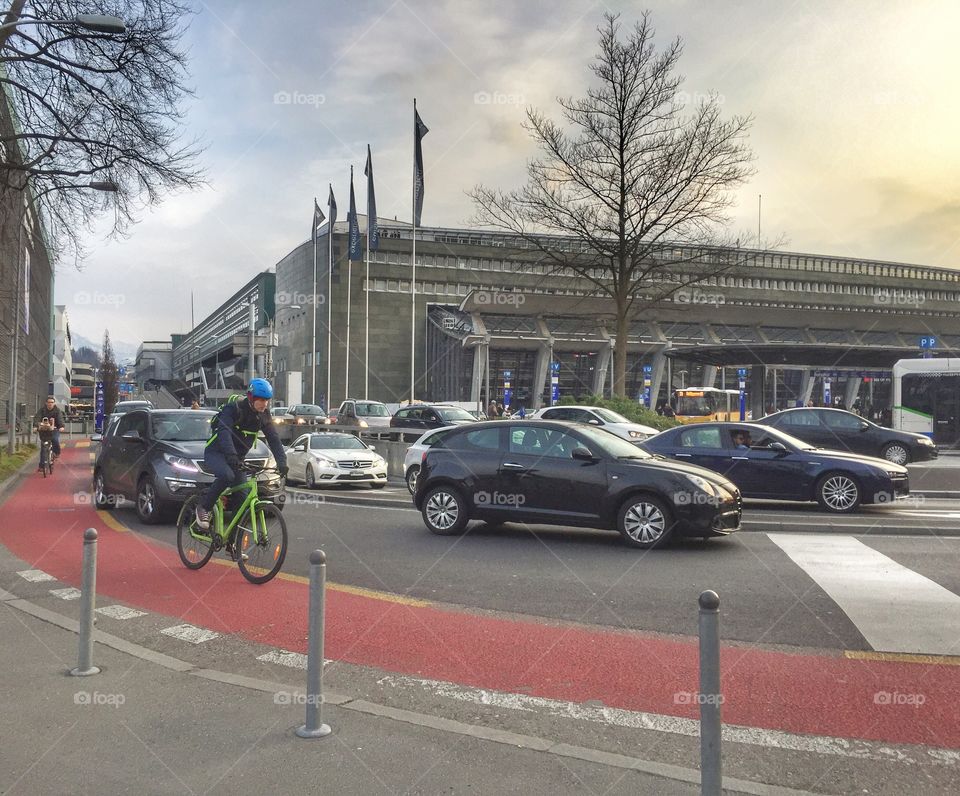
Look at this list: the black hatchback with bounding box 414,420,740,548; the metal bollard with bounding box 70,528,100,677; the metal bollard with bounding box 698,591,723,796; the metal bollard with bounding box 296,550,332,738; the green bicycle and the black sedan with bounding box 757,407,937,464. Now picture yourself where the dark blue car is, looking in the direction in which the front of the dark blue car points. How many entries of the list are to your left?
1

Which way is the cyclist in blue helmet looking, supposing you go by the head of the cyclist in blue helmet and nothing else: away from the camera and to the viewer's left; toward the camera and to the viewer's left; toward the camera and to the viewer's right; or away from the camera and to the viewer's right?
toward the camera and to the viewer's right

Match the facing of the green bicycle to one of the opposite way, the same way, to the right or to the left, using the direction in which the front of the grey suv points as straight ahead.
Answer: the same way

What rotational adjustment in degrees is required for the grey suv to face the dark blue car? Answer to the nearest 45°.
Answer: approximately 45° to its left

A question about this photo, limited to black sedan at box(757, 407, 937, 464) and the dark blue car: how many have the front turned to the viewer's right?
2

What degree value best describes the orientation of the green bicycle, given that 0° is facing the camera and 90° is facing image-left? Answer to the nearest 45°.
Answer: approximately 315°

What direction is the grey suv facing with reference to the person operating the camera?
facing the viewer and to the right of the viewer

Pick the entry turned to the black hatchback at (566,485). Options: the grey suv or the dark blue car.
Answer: the grey suv

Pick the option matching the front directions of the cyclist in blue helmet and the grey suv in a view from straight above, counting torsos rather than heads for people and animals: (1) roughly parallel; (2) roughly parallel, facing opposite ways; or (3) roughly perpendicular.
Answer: roughly parallel

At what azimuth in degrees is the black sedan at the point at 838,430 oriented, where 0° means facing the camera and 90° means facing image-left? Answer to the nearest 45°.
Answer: approximately 270°

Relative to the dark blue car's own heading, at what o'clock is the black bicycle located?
The black bicycle is roughly at 6 o'clock from the dark blue car.

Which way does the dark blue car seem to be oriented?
to the viewer's right

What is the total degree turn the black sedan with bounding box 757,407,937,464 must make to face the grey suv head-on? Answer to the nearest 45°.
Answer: approximately 135° to its right

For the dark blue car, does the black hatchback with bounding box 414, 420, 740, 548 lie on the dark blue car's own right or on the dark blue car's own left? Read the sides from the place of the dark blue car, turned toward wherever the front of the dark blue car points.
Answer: on the dark blue car's own right
